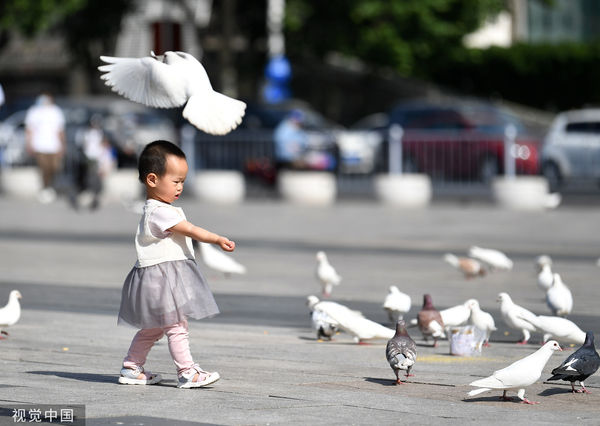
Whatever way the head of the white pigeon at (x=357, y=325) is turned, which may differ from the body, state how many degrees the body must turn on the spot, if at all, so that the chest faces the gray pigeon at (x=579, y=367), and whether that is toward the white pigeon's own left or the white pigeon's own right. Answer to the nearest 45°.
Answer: approximately 135° to the white pigeon's own left

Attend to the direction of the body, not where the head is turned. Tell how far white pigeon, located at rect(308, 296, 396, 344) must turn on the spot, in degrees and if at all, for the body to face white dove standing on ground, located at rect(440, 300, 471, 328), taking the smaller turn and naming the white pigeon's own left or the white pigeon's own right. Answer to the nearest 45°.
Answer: approximately 180°

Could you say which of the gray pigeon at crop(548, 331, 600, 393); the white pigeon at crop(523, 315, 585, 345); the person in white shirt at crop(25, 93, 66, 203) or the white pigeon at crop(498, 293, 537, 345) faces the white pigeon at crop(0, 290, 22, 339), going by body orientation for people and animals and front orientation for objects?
the white pigeon at crop(498, 293, 537, 345)

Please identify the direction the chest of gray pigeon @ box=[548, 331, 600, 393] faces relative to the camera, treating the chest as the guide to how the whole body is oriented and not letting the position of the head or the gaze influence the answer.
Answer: to the viewer's right

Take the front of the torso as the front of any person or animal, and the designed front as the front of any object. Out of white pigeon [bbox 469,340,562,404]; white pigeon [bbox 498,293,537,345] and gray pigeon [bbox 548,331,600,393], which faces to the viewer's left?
white pigeon [bbox 498,293,537,345]

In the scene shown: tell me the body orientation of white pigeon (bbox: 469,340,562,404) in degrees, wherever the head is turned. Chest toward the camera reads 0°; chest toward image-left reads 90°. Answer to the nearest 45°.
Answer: approximately 270°

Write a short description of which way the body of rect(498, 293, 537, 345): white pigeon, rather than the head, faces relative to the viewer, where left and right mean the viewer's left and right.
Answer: facing to the left of the viewer

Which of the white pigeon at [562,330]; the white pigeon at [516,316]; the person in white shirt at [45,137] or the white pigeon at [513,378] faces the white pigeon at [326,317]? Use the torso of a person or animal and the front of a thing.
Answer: the white pigeon at [516,316]

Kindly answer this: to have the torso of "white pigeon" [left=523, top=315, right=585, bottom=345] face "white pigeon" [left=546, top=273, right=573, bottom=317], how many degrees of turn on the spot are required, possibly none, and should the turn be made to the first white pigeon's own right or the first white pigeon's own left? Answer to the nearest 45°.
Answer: approximately 90° to the first white pigeon's own left

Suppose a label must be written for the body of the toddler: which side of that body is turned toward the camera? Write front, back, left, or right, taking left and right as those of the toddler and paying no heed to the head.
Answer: right

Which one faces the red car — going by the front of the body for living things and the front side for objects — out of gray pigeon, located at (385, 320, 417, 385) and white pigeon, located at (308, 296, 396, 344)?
the gray pigeon
